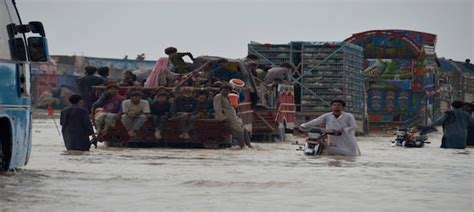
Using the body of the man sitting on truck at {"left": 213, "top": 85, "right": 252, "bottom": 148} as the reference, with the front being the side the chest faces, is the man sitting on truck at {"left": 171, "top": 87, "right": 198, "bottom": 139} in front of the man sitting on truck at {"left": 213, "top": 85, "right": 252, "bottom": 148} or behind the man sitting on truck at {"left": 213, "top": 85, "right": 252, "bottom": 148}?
behind

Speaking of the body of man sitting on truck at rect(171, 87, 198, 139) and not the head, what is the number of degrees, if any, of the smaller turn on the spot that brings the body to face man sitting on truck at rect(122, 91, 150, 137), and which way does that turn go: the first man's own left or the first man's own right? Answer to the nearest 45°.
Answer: approximately 90° to the first man's own right

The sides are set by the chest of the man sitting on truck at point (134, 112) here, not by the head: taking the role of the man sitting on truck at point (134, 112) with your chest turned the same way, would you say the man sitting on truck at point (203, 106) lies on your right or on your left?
on your left

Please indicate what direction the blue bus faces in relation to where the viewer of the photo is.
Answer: facing to the right of the viewer

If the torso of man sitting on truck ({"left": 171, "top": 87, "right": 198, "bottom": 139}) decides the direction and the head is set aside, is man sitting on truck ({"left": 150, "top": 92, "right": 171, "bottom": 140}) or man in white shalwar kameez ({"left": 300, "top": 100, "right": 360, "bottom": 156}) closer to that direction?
the man in white shalwar kameez
